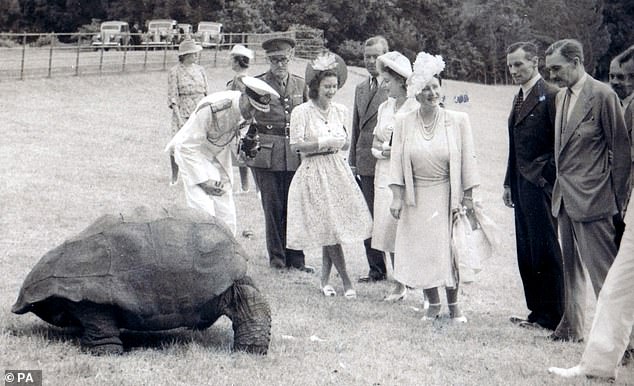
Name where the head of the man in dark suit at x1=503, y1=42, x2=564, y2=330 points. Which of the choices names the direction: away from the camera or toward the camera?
toward the camera

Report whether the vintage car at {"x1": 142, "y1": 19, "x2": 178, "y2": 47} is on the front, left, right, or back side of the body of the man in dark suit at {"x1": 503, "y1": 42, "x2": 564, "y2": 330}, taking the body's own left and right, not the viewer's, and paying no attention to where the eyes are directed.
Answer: right

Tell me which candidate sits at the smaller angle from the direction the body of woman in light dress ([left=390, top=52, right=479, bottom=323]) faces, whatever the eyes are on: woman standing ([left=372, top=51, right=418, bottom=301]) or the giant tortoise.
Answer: the giant tortoise

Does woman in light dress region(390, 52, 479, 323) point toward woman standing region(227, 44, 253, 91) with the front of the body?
no

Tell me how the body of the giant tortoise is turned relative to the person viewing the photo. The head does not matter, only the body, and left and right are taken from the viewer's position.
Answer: facing to the right of the viewer

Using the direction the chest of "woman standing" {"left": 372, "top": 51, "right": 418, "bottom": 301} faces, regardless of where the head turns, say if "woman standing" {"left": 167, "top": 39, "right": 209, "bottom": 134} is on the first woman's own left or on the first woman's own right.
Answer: on the first woman's own right

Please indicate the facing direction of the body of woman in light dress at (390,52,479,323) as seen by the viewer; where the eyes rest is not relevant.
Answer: toward the camera

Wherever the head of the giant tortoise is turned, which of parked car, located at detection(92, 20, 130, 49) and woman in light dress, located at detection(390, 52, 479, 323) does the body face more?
the woman in light dress

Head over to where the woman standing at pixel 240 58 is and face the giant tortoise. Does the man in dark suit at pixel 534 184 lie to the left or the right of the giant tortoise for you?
left

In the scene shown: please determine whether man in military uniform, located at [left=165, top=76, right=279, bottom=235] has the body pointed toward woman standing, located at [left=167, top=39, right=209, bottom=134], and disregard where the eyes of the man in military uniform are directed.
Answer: no

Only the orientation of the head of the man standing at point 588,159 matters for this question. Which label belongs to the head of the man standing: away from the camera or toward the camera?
toward the camera

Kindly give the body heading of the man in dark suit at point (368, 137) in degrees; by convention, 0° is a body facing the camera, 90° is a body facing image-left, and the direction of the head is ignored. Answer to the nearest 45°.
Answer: approximately 45°

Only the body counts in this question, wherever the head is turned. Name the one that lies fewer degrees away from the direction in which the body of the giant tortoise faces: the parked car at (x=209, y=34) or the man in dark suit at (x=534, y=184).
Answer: the man in dark suit

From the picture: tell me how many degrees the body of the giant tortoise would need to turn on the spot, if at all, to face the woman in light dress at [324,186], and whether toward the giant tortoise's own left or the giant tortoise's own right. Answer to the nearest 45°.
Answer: approximately 45° to the giant tortoise's own left

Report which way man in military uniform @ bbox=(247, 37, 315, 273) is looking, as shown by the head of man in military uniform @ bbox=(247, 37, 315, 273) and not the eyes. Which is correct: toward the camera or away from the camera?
toward the camera

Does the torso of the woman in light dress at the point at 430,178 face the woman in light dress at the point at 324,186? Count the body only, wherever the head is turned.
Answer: no
